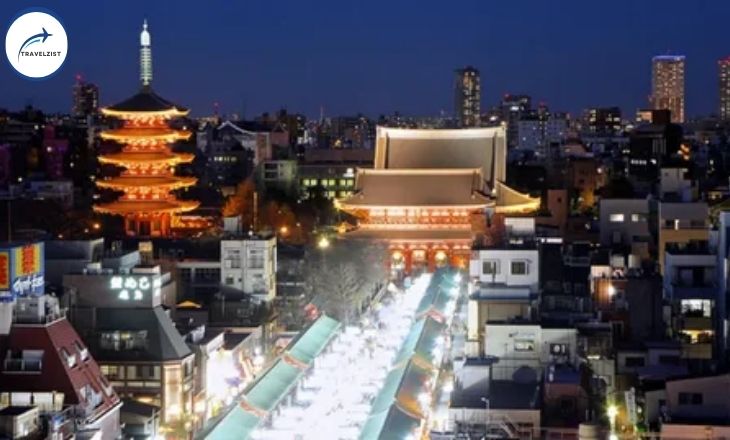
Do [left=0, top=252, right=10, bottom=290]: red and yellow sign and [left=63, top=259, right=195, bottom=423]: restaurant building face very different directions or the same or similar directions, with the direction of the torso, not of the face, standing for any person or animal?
same or similar directions

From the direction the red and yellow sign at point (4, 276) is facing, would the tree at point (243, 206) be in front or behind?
behind

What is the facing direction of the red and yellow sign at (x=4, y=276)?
toward the camera

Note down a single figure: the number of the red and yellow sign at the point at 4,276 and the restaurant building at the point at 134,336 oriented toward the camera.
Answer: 2

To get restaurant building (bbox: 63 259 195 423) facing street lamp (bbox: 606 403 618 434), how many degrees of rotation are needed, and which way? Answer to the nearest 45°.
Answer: approximately 45° to its left

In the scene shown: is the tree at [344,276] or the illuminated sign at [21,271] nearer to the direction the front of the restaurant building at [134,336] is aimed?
the illuminated sign

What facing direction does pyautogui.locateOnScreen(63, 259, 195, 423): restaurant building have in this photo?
toward the camera

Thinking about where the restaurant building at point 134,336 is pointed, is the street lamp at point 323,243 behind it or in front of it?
behind

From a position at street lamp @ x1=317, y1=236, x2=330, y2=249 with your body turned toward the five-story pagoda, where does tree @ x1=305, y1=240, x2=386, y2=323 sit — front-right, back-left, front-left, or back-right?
back-left

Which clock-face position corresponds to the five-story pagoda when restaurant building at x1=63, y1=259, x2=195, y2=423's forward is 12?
The five-story pagoda is roughly at 6 o'clock from the restaurant building.
